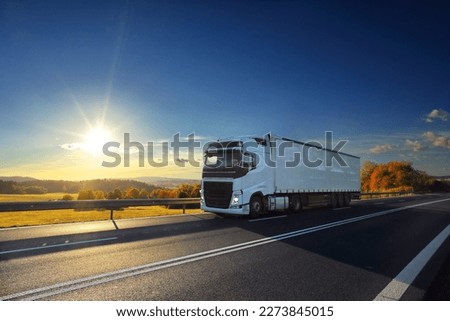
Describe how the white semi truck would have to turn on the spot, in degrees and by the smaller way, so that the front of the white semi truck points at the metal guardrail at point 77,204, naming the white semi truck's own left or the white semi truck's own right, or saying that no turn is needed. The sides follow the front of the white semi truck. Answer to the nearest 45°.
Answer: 0° — it already faces it

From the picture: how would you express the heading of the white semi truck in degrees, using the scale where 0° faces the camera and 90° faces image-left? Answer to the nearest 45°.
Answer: approximately 45°
